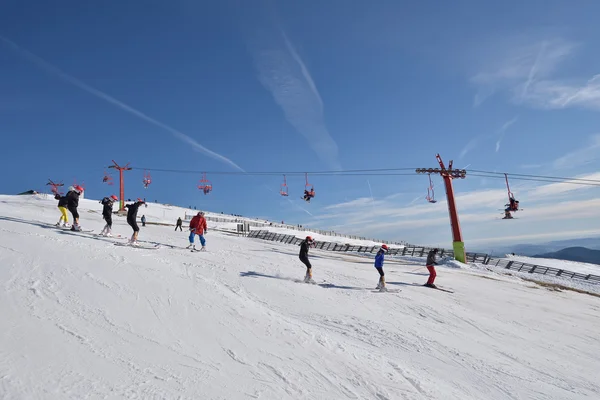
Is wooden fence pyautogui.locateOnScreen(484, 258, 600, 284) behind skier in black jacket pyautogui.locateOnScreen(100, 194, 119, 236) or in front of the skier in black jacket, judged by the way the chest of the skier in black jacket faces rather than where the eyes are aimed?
in front

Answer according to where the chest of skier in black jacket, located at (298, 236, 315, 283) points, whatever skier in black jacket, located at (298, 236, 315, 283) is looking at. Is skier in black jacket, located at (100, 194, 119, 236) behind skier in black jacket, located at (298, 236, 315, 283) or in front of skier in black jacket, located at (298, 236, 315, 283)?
behind

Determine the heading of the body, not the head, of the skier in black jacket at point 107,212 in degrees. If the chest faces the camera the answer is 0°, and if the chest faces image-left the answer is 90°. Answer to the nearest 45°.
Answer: approximately 270°

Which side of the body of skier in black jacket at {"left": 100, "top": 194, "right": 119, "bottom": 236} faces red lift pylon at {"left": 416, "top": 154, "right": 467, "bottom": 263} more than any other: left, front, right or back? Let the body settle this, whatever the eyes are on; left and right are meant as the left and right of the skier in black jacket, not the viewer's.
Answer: front
